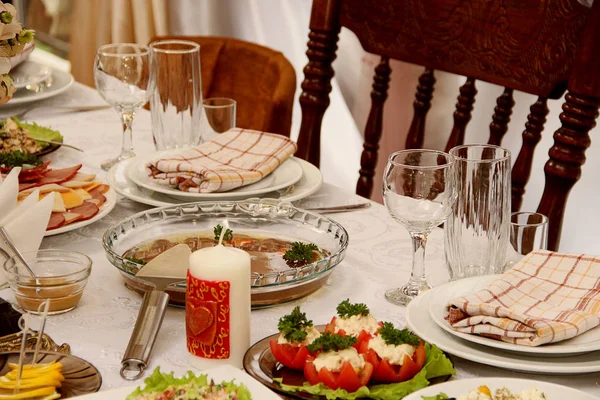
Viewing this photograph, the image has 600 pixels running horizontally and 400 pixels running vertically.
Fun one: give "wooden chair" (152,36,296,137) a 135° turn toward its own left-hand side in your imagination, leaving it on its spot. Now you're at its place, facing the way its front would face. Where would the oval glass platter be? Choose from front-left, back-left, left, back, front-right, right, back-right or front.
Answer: right

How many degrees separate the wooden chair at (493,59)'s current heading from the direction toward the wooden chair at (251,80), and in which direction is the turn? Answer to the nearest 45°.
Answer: approximately 90° to its right

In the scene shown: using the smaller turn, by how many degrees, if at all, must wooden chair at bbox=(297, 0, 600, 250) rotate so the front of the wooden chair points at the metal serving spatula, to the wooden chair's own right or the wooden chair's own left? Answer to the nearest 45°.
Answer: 0° — it already faces it

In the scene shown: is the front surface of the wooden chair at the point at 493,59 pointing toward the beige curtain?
no

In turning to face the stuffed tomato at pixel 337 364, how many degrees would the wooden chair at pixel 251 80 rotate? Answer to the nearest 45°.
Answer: approximately 45° to its left

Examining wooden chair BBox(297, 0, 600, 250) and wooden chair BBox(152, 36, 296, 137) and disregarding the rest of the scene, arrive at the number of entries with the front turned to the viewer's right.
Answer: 0

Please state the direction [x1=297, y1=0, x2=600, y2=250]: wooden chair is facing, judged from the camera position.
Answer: facing the viewer and to the left of the viewer

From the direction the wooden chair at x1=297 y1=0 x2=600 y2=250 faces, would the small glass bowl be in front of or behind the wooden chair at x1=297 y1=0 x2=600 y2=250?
in front

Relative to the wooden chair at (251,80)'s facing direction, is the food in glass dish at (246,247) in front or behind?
in front

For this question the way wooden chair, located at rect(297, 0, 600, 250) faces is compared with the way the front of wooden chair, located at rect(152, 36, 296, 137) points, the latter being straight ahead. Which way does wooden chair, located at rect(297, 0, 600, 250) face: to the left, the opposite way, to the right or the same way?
the same way

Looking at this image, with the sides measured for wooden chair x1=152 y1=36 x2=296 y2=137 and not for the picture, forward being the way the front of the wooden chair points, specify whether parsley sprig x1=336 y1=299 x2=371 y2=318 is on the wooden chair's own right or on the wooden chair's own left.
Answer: on the wooden chair's own left

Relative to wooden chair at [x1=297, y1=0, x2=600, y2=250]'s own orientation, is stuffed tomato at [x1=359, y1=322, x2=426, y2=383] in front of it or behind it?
in front

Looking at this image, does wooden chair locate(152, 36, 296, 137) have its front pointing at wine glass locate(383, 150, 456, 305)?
no

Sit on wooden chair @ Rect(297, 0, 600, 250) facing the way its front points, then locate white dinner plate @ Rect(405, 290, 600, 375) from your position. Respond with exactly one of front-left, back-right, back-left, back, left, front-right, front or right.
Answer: front-left

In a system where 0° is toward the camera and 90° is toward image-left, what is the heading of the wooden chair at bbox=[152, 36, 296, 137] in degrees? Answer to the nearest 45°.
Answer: approximately 45°
